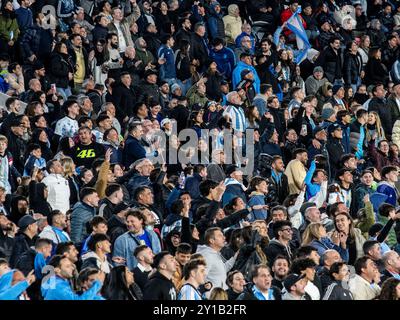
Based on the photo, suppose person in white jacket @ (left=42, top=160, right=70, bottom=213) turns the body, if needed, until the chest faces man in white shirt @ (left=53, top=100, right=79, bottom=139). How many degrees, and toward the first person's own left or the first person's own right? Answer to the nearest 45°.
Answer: approximately 135° to the first person's own left

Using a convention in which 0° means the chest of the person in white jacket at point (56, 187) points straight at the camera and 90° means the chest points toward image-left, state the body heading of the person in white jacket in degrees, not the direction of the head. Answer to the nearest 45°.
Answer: approximately 315°
